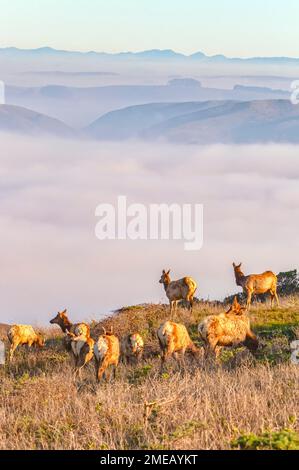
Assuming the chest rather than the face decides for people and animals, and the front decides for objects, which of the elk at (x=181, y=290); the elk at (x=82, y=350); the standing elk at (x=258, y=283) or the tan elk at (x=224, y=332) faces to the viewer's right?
the tan elk

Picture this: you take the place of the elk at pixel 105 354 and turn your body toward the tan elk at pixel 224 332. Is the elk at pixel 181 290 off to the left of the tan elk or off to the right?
left

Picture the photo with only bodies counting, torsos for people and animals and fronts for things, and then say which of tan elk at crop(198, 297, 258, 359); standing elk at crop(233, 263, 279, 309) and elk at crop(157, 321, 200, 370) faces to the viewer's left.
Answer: the standing elk

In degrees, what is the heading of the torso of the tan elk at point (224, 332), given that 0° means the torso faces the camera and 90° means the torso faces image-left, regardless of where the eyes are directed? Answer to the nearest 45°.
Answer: approximately 270°

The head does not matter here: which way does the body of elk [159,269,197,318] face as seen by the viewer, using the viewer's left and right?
facing away from the viewer and to the left of the viewer

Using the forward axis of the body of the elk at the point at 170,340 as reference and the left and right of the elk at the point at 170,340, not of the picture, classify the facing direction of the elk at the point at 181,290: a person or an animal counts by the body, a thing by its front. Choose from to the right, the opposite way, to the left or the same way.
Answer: to the left

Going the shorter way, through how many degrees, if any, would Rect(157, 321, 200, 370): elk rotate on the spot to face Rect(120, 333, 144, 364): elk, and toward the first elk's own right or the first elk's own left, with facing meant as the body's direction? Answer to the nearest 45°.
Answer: approximately 90° to the first elk's own left

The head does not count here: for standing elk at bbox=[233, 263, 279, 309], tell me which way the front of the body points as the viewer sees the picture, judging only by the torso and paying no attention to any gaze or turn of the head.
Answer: to the viewer's left
